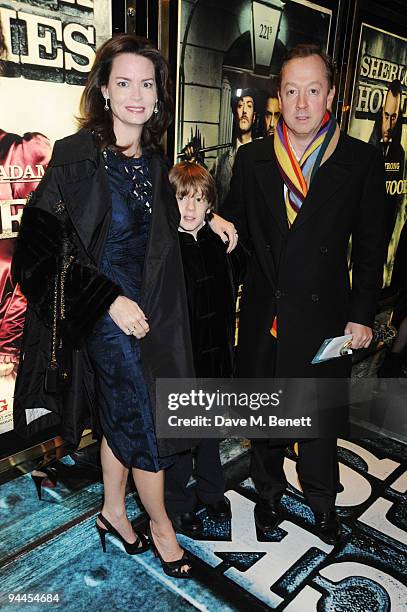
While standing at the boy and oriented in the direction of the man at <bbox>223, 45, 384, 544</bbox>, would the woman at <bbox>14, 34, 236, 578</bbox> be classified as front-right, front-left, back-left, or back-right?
back-right

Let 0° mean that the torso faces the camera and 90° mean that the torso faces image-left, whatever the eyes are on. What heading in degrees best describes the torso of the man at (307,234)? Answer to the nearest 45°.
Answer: approximately 0°

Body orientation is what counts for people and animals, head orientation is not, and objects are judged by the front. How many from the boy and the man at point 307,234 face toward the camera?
2

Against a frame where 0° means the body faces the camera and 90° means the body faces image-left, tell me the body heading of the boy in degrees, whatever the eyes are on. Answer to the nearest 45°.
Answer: approximately 0°

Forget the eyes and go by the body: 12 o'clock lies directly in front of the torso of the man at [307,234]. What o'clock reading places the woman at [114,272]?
The woman is roughly at 2 o'clock from the man.
